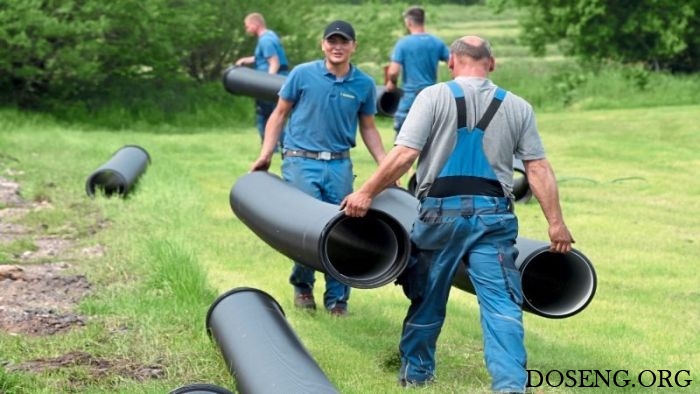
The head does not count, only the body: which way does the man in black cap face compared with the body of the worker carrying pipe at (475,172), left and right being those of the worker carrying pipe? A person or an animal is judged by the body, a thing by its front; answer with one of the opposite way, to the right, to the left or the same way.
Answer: the opposite way

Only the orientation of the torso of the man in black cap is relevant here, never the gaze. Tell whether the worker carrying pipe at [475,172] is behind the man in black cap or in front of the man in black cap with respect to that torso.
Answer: in front

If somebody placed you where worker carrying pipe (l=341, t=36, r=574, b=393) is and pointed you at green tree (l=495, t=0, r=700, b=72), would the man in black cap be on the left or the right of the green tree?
left

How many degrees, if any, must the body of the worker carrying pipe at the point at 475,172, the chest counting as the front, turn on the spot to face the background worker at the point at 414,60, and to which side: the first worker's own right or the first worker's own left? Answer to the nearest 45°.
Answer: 0° — they already face them

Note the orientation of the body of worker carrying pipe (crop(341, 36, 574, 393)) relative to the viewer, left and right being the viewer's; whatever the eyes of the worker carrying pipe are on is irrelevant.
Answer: facing away from the viewer

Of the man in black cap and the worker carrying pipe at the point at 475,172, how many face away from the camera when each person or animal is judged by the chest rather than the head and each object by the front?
1

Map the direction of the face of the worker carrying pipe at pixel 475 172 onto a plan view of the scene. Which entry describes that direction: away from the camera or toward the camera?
away from the camera

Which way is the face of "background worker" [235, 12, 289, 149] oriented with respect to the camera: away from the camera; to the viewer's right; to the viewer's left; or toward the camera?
to the viewer's left

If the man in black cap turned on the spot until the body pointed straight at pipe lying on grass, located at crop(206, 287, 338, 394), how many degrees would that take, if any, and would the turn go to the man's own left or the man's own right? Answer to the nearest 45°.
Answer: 0° — they already face it

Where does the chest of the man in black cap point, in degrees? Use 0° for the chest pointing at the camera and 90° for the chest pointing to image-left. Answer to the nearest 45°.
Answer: approximately 0°

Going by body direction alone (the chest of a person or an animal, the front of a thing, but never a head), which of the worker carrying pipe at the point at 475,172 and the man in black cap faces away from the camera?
the worker carrying pipe

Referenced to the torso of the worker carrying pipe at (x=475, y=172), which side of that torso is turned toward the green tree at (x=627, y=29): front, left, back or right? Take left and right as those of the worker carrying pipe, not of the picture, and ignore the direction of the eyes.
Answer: front

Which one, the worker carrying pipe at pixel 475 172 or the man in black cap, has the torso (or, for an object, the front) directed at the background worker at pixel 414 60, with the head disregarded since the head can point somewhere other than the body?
the worker carrying pipe
